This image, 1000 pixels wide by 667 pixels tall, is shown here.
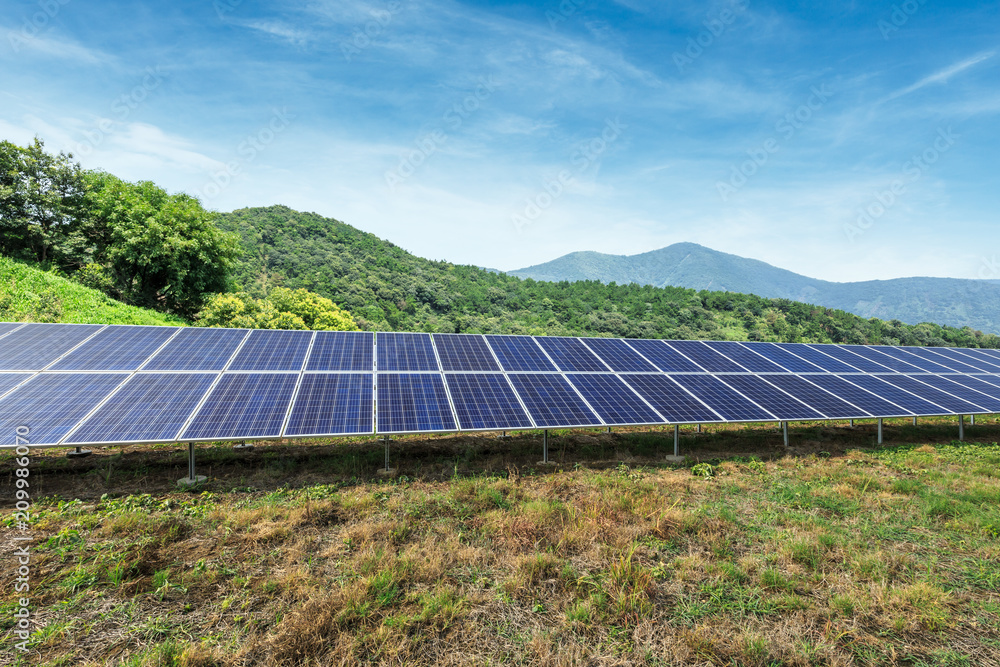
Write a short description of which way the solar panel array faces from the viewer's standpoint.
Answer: facing the viewer
